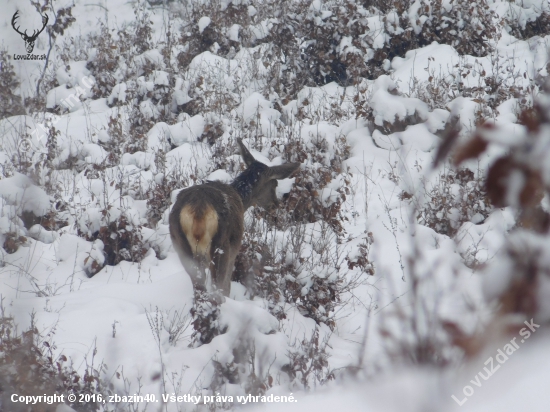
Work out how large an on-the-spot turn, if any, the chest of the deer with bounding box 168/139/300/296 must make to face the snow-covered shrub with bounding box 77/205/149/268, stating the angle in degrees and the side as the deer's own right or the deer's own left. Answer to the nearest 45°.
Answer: approximately 90° to the deer's own left

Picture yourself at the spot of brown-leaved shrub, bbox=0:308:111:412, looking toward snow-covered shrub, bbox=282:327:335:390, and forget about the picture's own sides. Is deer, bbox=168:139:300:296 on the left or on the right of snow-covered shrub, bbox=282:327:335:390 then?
left

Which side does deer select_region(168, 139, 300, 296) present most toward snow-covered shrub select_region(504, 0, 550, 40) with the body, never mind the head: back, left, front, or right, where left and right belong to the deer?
front

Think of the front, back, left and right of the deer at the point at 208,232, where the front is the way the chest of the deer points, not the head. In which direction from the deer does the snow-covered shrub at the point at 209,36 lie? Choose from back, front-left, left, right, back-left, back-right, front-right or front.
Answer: front-left

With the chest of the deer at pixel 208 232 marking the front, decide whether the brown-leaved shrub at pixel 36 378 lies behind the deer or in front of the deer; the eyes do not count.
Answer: behind

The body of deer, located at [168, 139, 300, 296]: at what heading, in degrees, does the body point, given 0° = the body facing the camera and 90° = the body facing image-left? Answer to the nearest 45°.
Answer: approximately 225°

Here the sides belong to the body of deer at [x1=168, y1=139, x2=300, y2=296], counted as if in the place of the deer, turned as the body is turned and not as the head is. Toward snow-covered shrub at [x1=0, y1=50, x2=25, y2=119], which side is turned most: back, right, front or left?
left

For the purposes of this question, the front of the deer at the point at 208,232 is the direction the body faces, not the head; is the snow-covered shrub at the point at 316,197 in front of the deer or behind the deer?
in front
